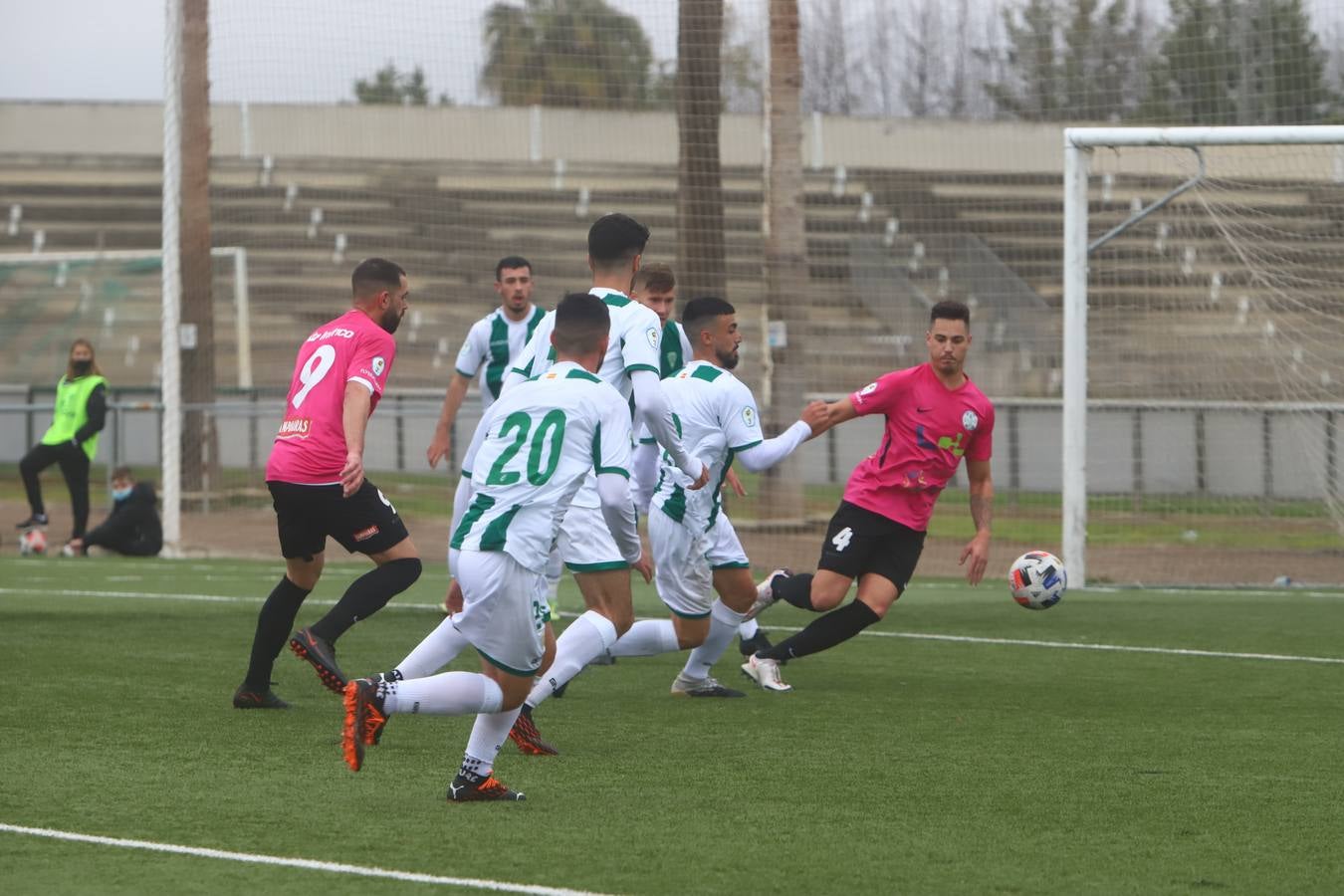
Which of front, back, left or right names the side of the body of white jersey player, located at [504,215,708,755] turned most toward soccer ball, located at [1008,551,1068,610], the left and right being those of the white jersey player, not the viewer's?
front

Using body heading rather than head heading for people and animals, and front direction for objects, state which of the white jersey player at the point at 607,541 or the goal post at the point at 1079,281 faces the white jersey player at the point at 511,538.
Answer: the goal post

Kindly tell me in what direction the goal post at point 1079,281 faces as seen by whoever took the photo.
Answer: facing the viewer

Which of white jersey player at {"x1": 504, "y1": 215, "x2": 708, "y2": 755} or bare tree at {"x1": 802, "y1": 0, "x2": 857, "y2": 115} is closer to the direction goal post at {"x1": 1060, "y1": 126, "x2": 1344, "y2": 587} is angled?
the white jersey player

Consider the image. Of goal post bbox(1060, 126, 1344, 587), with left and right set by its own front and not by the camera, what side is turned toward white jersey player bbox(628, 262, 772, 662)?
front

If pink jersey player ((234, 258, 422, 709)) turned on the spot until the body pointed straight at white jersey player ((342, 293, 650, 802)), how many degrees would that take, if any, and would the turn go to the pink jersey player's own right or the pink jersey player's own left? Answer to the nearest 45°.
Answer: approximately 135° to the pink jersey player's own right

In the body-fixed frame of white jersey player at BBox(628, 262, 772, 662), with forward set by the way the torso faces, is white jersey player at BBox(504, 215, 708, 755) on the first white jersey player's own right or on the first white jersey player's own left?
on the first white jersey player's own right

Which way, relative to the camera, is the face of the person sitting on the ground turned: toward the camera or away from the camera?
toward the camera

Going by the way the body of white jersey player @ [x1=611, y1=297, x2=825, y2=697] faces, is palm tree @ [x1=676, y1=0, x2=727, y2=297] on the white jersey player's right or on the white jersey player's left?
on the white jersey player's left

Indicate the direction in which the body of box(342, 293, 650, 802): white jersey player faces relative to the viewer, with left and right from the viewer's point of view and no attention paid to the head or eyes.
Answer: facing away from the viewer and to the right of the viewer

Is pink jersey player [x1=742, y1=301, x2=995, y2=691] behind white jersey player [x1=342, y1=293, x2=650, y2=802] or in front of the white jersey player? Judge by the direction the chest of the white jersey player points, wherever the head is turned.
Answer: in front
